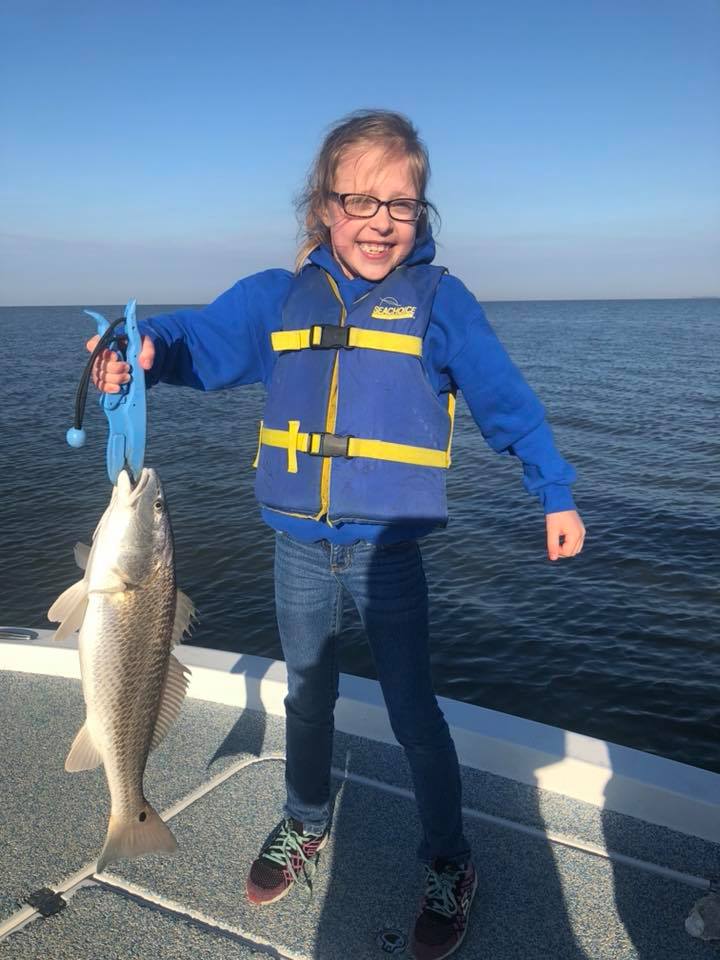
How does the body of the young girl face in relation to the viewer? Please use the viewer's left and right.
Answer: facing the viewer

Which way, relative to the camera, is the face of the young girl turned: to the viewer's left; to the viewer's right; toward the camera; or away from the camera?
toward the camera
